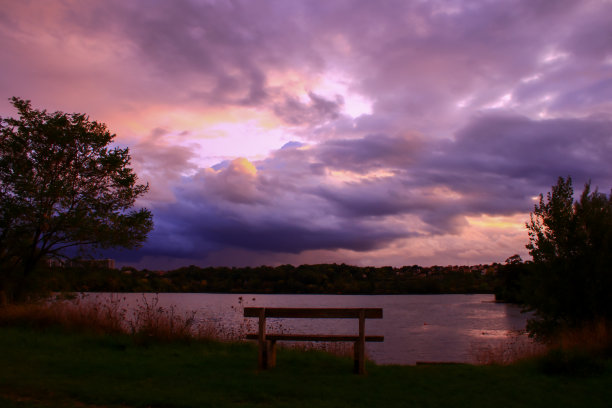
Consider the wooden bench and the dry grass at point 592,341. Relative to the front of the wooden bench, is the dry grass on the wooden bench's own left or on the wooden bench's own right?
on the wooden bench's own right

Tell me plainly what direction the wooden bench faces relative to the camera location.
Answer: facing away from the viewer

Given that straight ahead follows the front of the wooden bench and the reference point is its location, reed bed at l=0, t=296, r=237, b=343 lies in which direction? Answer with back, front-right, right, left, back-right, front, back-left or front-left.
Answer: front-left

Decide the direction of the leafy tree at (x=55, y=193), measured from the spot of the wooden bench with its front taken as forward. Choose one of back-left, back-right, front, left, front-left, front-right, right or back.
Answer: front-left
